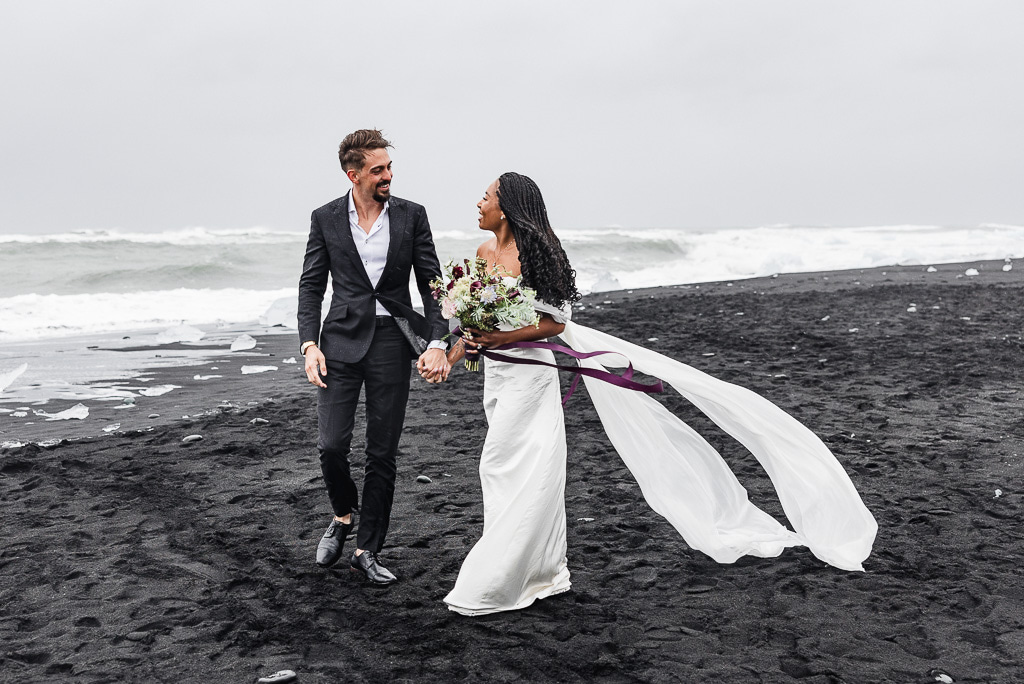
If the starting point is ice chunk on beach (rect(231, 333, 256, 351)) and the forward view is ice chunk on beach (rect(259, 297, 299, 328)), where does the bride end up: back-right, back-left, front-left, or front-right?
back-right

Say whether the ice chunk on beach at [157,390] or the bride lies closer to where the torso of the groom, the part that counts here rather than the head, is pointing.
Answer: the bride

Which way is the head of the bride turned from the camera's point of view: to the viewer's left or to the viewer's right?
to the viewer's left

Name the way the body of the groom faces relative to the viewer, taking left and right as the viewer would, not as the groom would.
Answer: facing the viewer

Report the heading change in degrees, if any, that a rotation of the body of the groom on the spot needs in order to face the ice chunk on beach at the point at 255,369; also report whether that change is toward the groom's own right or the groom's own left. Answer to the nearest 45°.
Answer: approximately 180°

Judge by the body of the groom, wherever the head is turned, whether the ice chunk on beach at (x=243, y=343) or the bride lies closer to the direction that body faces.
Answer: the bride

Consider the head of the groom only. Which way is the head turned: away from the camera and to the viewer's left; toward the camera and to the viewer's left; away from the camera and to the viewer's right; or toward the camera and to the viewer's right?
toward the camera and to the viewer's right

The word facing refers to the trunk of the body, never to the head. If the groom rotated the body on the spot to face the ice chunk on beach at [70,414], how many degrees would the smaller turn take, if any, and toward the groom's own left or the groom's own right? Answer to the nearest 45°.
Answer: approximately 135° to the groom's own right

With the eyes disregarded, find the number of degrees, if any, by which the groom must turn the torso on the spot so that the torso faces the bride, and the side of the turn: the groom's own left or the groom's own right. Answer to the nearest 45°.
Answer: approximately 90° to the groom's own left

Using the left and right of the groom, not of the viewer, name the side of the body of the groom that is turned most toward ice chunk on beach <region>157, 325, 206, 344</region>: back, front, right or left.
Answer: back

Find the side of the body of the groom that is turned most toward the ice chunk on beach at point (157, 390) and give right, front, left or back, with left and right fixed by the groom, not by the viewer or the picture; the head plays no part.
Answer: back

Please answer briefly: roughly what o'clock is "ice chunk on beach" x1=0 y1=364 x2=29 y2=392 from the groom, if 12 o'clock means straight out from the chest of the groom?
The ice chunk on beach is roughly at 5 o'clock from the groom.

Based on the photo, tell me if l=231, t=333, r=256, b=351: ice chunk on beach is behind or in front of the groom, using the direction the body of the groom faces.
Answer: behind
